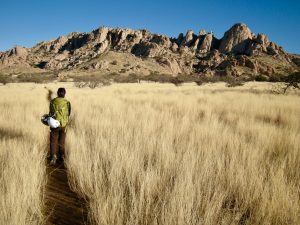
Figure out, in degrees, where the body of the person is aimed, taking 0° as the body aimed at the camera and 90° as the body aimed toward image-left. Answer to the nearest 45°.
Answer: approximately 180°
